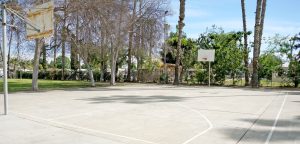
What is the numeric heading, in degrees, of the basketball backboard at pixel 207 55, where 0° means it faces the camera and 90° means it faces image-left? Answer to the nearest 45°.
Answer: approximately 0°

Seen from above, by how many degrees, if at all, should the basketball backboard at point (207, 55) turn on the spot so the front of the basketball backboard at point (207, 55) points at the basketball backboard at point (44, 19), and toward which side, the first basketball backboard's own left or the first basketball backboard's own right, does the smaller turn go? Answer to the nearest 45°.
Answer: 0° — it already faces it
